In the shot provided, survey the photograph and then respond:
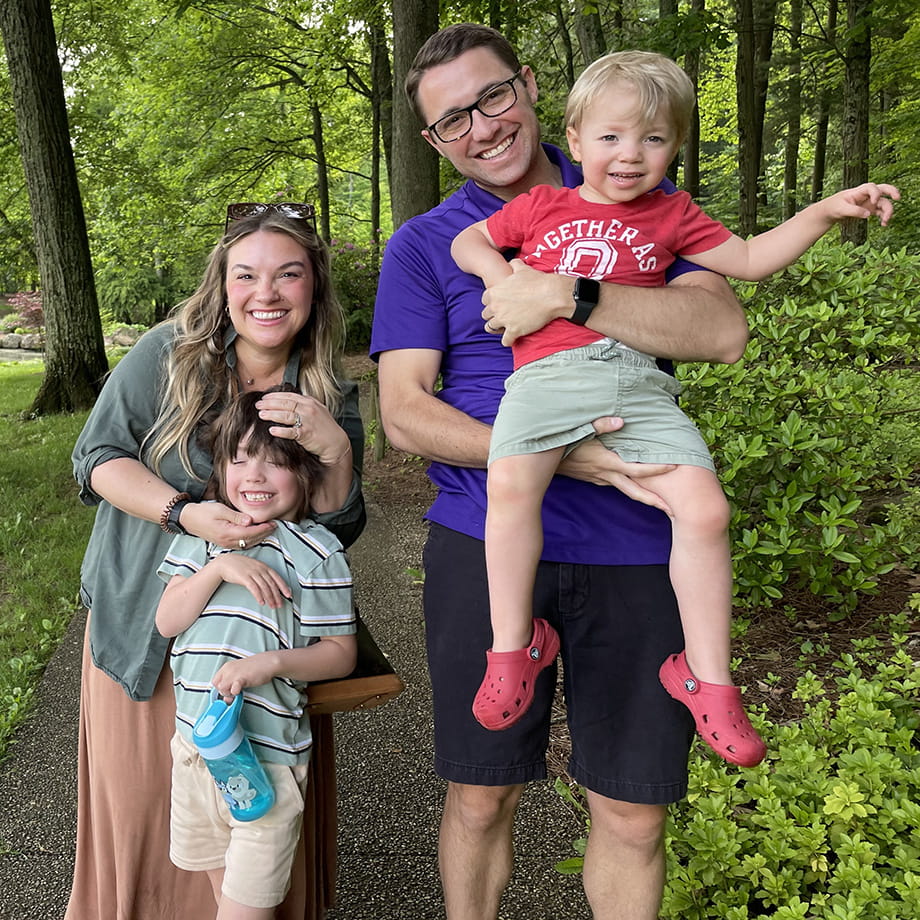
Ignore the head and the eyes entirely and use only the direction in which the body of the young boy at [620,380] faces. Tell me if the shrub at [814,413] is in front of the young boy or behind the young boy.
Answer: behind

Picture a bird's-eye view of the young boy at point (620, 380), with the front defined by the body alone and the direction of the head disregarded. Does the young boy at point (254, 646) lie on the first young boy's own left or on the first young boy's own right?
on the first young boy's own right

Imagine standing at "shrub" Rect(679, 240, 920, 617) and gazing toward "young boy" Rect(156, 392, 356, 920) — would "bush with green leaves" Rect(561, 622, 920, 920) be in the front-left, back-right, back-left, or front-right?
front-left

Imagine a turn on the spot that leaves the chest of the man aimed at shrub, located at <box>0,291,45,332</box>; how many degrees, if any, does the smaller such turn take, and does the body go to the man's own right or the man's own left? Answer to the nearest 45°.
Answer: approximately 135° to the man's own right

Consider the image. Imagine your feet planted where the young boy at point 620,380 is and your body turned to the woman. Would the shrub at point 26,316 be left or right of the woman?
right

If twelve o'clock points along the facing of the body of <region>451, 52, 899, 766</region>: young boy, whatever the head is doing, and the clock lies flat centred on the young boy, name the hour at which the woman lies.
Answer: The woman is roughly at 3 o'clock from the young boy.

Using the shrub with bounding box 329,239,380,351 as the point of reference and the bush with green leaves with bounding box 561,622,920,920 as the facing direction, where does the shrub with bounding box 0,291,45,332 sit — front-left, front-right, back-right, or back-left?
back-right

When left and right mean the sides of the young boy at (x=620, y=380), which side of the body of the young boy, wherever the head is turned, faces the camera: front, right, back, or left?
front

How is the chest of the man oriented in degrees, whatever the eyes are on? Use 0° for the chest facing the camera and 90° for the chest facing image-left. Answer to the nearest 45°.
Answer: approximately 0°
